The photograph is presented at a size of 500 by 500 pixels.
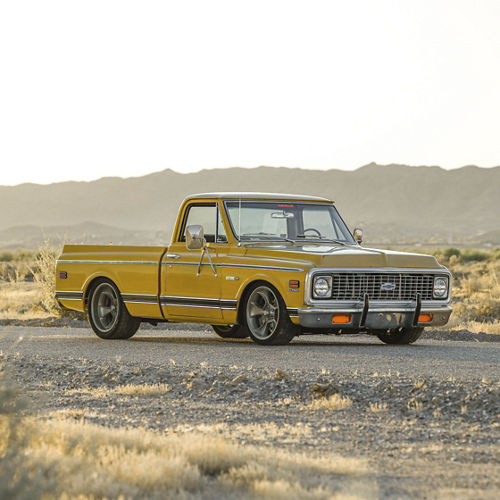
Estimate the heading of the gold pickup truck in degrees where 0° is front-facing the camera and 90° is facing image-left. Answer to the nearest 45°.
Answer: approximately 315°

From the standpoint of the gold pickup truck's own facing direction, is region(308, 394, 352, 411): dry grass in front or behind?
in front

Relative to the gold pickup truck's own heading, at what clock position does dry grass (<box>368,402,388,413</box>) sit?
The dry grass is roughly at 1 o'clock from the gold pickup truck.

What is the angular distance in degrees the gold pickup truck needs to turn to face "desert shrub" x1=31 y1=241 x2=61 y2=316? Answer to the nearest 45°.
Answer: approximately 180°

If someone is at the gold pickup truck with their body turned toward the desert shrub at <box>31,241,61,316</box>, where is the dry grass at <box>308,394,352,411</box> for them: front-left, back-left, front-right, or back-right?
back-left

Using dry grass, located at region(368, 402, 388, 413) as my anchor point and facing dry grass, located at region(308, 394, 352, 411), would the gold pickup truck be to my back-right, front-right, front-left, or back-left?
front-right

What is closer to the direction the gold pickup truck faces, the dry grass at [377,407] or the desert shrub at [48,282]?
the dry grass
